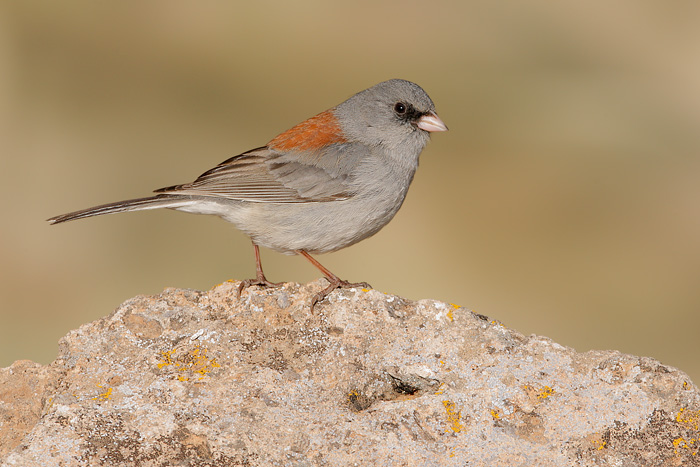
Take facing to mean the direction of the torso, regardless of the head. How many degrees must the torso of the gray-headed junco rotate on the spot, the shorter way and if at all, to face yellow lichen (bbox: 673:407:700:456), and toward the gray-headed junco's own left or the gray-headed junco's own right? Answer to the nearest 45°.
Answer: approximately 45° to the gray-headed junco's own right

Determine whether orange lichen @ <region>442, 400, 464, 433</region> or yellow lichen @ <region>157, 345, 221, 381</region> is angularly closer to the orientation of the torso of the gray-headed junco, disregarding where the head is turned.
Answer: the orange lichen

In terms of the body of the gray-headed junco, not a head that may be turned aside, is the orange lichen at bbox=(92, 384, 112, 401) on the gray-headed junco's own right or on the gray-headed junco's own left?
on the gray-headed junco's own right

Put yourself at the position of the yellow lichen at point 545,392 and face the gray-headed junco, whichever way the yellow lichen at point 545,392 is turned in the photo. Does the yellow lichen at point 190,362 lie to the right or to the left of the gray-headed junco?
left

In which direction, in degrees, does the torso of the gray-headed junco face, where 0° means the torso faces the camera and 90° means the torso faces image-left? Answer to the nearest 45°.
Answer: approximately 270°

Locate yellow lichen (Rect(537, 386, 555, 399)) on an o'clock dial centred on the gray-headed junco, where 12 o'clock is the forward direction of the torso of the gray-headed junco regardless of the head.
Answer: The yellow lichen is roughly at 2 o'clock from the gray-headed junco.

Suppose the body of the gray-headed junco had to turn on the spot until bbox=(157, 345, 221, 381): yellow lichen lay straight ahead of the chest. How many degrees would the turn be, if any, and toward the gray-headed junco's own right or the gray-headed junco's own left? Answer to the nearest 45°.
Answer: approximately 90° to the gray-headed junco's own right
